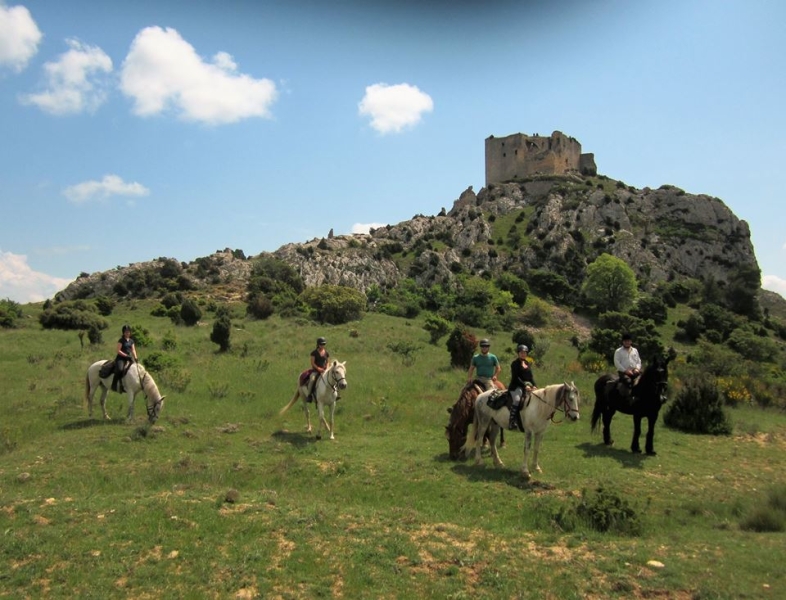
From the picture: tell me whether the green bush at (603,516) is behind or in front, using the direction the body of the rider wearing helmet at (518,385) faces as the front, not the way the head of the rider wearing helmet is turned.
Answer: in front

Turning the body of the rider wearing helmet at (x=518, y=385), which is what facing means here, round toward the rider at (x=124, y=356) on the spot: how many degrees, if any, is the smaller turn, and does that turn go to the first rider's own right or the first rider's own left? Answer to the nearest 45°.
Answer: approximately 135° to the first rider's own right

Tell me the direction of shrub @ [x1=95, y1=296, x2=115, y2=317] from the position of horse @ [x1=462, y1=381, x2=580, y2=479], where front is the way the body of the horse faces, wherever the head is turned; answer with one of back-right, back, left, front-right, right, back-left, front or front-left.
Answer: back

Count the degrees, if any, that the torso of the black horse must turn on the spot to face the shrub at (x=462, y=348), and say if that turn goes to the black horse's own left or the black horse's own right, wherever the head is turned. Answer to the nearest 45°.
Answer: approximately 180°

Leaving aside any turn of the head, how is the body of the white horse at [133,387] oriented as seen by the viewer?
to the viewer's right

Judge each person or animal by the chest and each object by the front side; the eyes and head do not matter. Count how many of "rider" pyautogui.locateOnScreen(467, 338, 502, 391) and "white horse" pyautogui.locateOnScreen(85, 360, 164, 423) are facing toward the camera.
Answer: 1

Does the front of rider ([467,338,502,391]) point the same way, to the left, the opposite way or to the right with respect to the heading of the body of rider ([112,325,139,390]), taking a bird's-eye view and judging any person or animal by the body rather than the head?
to the right

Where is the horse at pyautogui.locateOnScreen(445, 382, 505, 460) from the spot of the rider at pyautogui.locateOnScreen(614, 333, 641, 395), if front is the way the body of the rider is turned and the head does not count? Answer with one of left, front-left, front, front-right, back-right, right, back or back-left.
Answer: right

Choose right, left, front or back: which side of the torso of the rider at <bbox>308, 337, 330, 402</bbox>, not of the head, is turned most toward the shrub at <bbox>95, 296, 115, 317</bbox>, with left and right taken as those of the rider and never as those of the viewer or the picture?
back

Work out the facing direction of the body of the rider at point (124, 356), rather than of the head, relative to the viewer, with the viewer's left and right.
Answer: facing the viewer and to the right of the viewer

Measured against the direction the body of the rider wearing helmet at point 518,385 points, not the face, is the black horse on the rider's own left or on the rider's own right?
on the rider's own left

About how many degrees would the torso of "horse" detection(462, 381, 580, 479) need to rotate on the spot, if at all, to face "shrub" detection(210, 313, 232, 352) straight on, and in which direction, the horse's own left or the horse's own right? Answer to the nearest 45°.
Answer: approximately 180°
